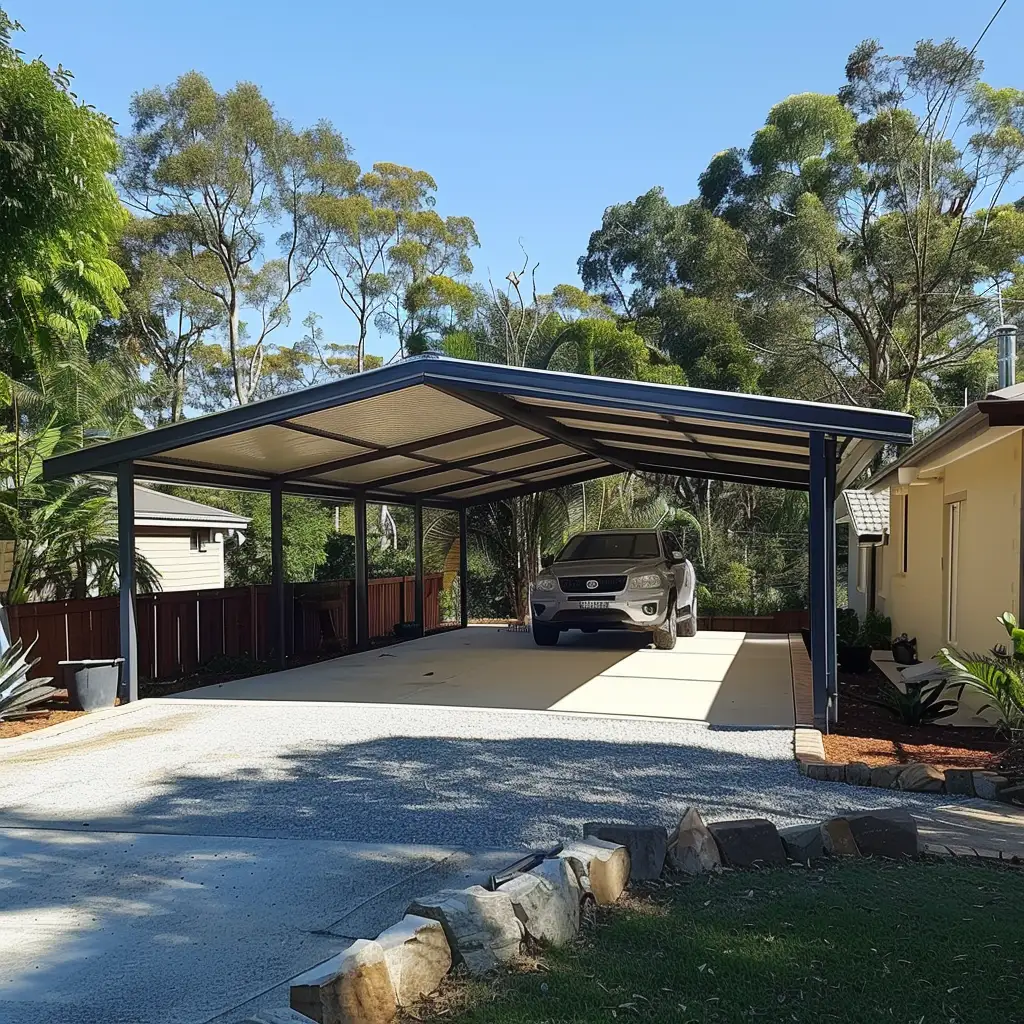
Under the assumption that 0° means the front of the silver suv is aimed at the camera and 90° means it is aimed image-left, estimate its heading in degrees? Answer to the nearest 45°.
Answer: approximately 0°

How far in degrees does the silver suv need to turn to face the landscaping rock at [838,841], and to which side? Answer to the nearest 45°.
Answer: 0° — it already faces it

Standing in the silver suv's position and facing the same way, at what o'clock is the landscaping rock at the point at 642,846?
The landscaping rock is roughly at 12 o'clock from the silver suv.

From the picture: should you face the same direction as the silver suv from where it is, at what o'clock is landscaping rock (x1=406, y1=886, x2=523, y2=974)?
The landscaping rock is roughly at 12 o'clock from the silver suv.
